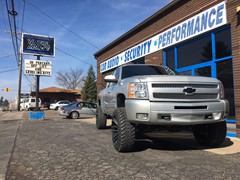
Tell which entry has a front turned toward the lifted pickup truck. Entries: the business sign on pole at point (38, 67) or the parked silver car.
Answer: the business sign on pole

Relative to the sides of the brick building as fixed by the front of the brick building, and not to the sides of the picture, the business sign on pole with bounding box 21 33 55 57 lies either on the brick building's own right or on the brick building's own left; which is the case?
on the brick building's own right

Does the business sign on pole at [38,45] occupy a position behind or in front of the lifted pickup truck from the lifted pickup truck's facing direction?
behind

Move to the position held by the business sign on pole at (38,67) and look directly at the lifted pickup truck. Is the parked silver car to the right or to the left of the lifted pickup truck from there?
left

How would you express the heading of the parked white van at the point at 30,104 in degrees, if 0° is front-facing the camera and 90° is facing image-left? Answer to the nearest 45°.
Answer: approximately 45°

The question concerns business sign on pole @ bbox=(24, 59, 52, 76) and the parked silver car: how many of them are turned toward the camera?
1

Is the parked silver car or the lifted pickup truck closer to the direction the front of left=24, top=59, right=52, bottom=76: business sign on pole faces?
the lifted pickup truck

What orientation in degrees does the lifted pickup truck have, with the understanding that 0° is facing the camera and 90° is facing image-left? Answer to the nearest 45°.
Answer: approximately 315°
